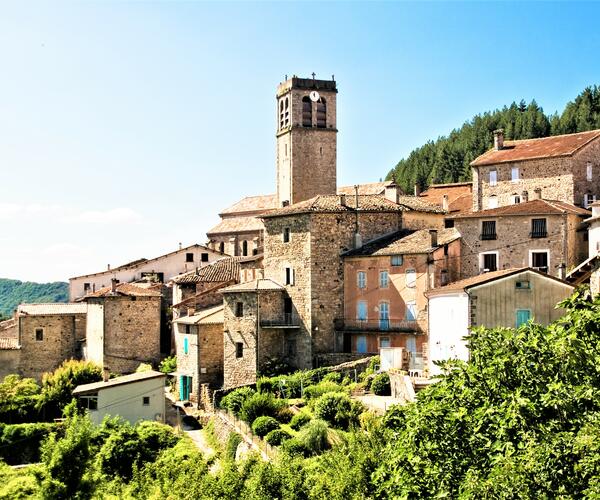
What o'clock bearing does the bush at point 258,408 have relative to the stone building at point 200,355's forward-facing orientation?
The bush is roughly at 10 o'clock from the stone building.

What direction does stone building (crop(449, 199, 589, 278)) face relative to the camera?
toward the camera

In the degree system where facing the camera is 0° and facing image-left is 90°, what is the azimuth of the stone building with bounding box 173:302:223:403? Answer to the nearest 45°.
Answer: approximately 45°

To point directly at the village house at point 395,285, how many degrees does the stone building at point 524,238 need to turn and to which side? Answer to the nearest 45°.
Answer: approximately 90° to its right

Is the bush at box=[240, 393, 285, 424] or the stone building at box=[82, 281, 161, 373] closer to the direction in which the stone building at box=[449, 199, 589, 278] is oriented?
the bush

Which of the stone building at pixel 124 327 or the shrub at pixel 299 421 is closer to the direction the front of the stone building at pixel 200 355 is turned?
the shrub

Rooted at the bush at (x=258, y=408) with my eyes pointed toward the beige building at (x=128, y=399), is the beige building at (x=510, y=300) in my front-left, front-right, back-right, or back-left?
back-right

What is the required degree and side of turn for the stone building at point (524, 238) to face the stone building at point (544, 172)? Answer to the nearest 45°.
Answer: approximately 180°

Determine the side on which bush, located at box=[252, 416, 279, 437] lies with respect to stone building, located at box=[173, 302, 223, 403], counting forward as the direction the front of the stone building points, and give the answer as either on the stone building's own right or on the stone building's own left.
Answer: on the stone building's own left

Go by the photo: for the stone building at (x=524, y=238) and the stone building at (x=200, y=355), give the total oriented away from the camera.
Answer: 0

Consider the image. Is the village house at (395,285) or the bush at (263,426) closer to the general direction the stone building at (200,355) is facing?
the bush
